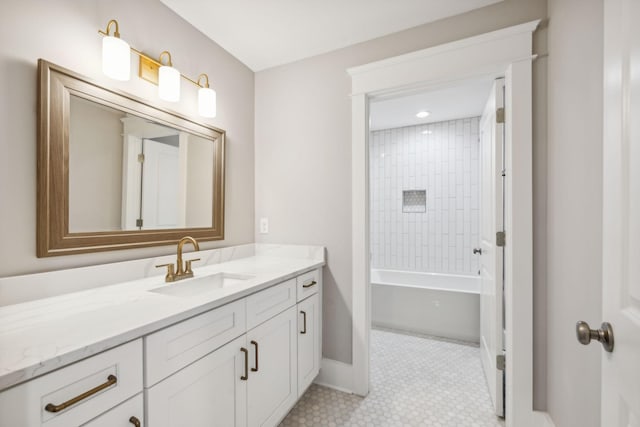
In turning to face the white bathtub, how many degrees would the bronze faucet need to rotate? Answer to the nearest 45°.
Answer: approximately 45° to its left

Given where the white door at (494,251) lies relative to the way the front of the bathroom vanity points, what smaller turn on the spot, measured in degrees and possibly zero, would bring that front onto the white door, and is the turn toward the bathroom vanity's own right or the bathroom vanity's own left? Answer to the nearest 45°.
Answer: approximately 45° to the bathroom vanity's own left

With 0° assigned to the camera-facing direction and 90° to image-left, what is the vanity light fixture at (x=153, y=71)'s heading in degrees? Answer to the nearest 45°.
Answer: approximately 315°

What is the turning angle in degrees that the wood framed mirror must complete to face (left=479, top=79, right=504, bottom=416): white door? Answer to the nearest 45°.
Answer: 0° — it already faces it

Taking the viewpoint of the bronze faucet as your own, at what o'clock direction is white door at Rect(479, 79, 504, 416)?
The white door is roughly at 11 o'clock from the bronze faucet.

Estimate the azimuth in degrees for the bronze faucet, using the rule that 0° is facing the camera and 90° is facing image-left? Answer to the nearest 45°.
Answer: approximately 315°

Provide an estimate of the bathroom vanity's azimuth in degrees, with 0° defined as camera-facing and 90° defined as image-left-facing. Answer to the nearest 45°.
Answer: approximately 315°
